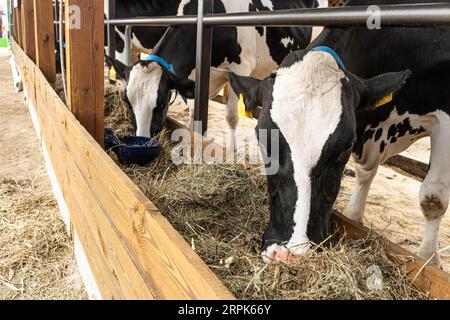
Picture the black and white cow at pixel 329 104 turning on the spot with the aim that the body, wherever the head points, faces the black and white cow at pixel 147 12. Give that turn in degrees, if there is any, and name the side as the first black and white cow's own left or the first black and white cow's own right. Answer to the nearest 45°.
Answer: approximately 90° to the first black and white cow's own right

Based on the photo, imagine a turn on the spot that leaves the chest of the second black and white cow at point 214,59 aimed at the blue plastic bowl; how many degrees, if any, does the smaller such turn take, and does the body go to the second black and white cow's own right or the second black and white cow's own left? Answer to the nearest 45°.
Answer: approximately 45° to the second black and white cow's own left

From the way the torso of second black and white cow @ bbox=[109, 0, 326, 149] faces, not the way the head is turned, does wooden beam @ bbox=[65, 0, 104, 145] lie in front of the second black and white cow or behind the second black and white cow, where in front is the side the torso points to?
in front

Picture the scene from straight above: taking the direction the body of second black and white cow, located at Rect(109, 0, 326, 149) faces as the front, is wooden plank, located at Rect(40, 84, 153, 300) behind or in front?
in front

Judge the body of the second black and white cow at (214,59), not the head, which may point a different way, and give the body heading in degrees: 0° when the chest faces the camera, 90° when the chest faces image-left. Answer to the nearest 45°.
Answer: approximately 45°

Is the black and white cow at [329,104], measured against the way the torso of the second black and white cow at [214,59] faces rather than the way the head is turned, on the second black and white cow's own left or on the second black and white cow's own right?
on the second black and white cow's own left

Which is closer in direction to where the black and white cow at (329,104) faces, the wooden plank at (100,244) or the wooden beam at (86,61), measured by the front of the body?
the wooden plank

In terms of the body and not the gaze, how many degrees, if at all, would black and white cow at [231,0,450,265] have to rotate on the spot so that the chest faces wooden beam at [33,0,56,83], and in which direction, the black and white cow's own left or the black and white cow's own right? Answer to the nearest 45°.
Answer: approximately 90° to the black and white cow's own right
